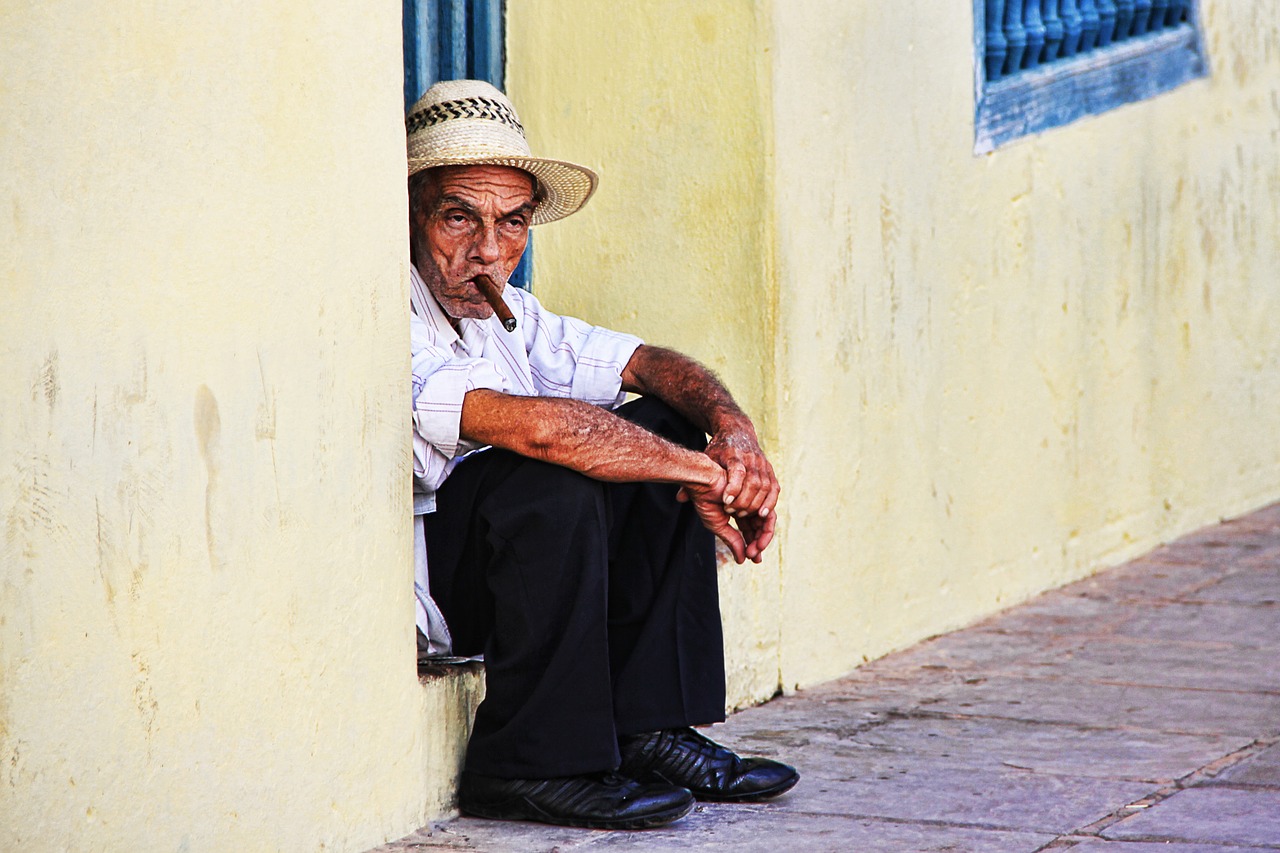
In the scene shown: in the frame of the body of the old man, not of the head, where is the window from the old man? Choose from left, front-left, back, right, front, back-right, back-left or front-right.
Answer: left

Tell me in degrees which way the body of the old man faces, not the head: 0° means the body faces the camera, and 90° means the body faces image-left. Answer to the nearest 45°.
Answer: approximately 315°

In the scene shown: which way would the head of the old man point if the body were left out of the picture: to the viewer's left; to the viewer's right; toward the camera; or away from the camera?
toward the camera
